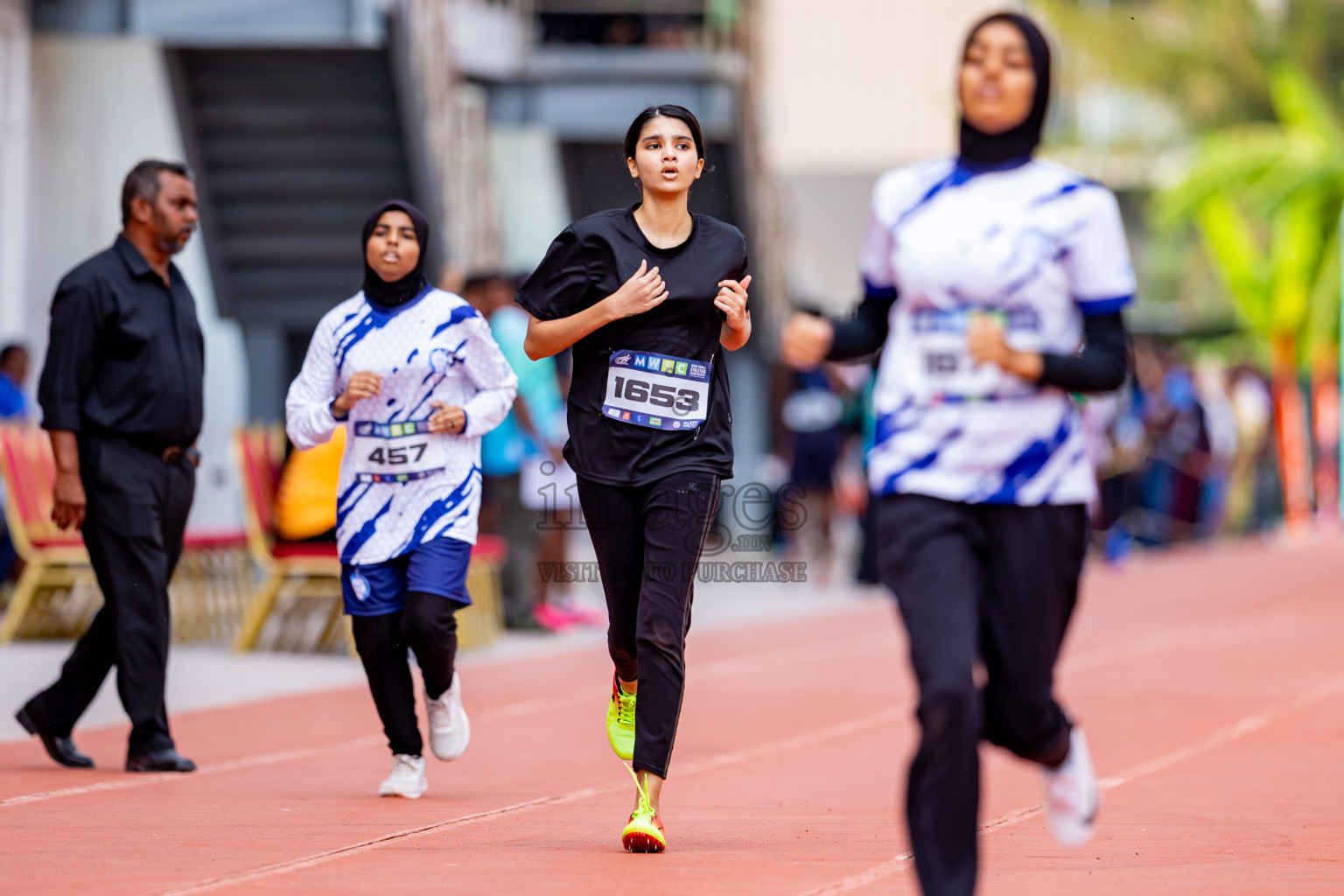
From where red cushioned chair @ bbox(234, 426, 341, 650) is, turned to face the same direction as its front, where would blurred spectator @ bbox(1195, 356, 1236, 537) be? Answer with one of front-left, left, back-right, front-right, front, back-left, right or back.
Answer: front-left

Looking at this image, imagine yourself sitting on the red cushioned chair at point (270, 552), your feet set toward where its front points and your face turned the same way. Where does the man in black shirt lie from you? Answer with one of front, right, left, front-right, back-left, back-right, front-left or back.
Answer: right

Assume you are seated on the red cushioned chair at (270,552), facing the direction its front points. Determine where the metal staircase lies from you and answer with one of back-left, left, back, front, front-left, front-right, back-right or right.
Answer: left

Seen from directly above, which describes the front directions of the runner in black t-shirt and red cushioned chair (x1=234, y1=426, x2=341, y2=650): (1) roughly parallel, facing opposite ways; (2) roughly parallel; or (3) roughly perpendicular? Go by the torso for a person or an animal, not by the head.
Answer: roughly perpendicular

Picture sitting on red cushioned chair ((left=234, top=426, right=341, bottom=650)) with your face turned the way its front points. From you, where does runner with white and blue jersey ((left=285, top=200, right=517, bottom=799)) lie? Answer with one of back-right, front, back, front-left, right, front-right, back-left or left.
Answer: right

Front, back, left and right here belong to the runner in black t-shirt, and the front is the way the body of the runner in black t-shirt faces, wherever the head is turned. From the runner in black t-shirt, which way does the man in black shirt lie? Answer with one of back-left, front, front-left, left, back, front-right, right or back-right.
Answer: back-right

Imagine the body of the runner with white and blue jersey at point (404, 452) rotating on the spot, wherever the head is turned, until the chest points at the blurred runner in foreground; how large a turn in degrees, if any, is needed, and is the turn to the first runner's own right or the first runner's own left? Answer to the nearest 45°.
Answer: approximately 45° to the first runner's own left

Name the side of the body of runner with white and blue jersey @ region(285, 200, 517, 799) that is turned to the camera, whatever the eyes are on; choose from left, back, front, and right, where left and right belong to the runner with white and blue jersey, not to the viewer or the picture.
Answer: front

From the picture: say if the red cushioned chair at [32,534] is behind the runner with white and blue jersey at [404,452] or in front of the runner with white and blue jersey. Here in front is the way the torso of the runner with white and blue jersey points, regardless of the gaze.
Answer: behind

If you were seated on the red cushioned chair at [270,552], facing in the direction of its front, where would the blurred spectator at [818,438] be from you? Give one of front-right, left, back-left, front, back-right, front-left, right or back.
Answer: front-left

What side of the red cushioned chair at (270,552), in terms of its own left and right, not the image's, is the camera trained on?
right

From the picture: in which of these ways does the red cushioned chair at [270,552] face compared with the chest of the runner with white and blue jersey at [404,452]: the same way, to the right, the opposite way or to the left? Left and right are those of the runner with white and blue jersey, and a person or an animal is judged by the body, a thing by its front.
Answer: to the left

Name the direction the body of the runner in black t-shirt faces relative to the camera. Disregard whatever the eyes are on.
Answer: toward the camera

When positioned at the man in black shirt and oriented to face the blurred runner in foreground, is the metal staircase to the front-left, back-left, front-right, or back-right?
back-left
